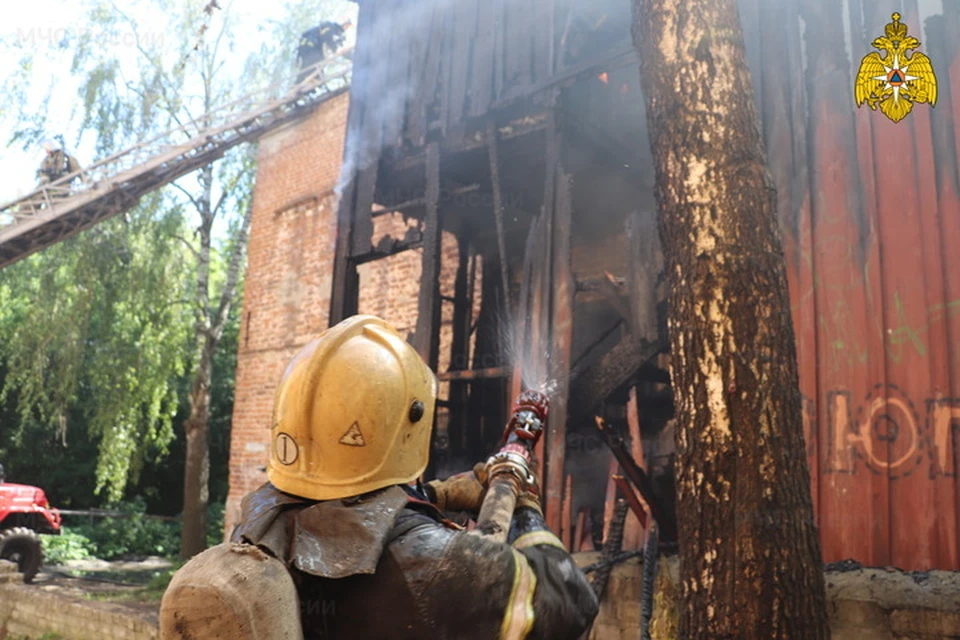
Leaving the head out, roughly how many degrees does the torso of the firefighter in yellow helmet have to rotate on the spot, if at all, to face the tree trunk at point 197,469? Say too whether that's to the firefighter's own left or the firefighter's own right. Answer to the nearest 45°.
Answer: approximately 45° to the firefighter's own left

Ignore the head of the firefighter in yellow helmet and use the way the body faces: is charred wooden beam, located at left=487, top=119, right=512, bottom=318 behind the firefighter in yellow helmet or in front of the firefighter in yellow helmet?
in front

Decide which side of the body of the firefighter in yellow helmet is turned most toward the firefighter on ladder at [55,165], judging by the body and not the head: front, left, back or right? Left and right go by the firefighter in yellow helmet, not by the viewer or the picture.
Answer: left

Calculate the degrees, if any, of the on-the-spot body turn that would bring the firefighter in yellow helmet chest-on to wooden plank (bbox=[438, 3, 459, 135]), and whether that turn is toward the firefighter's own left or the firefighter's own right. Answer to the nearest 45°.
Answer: approximately 45° to the firefighter's own left

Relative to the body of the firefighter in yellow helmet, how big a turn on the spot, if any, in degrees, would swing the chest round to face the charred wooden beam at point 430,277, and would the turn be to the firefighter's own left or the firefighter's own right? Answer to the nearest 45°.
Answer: approximately 45° to the firefighter's own left

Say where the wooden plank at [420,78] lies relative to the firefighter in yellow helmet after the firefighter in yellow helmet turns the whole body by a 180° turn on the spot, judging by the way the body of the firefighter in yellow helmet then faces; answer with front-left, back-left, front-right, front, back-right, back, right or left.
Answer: back-right

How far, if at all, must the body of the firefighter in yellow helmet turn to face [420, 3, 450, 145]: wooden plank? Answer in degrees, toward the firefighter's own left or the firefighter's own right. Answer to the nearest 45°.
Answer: approximately 45° to the firefighter's own left

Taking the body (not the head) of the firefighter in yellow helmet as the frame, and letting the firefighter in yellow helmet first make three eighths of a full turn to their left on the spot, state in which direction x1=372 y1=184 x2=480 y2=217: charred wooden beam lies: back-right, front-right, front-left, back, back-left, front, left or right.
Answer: right

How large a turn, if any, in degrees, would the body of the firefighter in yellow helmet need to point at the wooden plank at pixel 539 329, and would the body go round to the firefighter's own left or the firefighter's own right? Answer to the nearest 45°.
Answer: approximately 45° to the firefighter's own left

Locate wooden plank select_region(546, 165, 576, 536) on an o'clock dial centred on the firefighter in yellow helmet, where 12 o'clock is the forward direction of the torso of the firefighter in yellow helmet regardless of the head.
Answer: The wooden plank is roughly at 11 o'clock from the firefighter in yellow helmet.

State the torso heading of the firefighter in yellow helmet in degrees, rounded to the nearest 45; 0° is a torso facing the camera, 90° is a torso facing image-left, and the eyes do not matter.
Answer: approximately 225°

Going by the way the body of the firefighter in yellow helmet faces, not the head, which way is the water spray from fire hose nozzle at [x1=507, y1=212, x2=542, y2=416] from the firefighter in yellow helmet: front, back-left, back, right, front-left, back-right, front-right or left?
front-left
